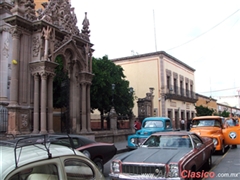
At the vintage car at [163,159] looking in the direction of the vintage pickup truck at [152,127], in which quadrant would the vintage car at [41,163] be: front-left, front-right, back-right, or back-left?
back-left

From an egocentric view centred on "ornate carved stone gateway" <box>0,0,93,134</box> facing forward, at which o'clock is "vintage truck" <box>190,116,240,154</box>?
The vintage truck is roughly at 11 o'clock from the ornate carved stone gateway.

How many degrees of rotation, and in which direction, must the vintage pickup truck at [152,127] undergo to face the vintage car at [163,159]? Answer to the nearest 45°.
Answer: approximately 45° to its left

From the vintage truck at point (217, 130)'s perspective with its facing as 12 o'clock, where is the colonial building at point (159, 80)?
The colonial building is roughly at 4 o'clock from the vintage truck.

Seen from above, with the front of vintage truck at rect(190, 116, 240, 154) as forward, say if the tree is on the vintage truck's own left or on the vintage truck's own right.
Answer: on the vintage truck's own right

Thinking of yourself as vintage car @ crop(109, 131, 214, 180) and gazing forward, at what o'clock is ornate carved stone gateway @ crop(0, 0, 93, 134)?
The ornate carved stone gateway is roughly at 3 o'clock from the vintage car.

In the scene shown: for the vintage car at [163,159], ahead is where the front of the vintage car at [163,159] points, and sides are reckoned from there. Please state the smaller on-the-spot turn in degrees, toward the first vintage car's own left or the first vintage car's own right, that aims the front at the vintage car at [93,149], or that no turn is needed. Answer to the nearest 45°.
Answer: approximately 90° to the first vintage car's own right

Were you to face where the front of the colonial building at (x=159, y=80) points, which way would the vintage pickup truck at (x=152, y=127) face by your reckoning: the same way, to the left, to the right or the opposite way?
to the right
